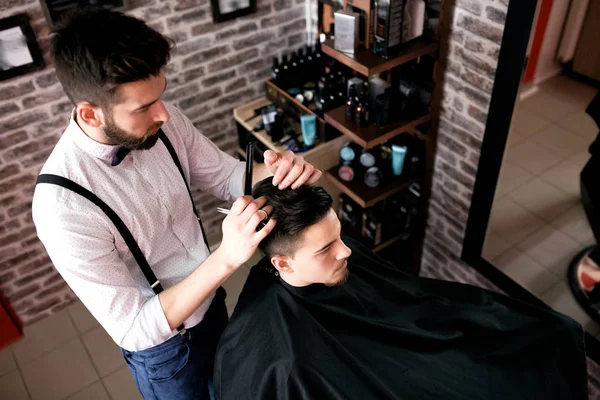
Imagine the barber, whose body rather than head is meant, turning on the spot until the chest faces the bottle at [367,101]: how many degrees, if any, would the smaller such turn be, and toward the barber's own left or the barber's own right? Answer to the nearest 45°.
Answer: approximately 90° to the barber's own left

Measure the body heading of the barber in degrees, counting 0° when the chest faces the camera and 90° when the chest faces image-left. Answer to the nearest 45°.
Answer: approximately 315°

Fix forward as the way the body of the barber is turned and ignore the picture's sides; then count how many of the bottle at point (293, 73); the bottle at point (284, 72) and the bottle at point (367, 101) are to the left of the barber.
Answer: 3

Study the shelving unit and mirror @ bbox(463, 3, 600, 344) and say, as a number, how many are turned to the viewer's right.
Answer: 0

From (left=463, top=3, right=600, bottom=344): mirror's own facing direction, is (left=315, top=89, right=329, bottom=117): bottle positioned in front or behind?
in front

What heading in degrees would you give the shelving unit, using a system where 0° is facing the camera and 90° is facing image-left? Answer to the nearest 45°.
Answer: approximately 45°

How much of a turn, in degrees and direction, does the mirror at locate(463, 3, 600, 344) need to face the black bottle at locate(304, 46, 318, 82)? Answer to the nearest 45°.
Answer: approximately 45° to its right

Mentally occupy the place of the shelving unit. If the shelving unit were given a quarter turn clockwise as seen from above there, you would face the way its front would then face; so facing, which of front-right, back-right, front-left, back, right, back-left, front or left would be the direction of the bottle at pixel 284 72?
front

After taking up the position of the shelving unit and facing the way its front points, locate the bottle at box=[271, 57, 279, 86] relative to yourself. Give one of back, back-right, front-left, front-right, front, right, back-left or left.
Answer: right

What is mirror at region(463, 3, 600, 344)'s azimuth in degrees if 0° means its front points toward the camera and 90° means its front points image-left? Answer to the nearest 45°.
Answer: approximately 45°

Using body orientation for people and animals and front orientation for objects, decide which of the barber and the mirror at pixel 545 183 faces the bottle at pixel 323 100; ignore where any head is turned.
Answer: the mirror

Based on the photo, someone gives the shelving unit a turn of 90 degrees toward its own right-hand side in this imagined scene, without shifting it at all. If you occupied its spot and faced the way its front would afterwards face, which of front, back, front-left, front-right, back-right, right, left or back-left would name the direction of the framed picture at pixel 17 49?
front-left

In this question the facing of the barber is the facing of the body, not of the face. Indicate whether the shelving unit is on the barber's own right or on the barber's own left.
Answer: on the barber's own left

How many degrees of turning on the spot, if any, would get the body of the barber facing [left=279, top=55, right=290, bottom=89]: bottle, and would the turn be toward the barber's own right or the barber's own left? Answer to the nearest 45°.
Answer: approximately 90° to the barber's own left

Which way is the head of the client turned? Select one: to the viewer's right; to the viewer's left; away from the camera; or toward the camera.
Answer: to the viewer's right
